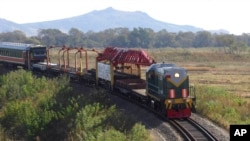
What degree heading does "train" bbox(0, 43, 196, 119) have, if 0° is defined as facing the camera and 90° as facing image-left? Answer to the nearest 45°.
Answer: approximately 315°

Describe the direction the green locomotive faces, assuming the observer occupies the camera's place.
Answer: facing the viewer and to the right of the viewer
